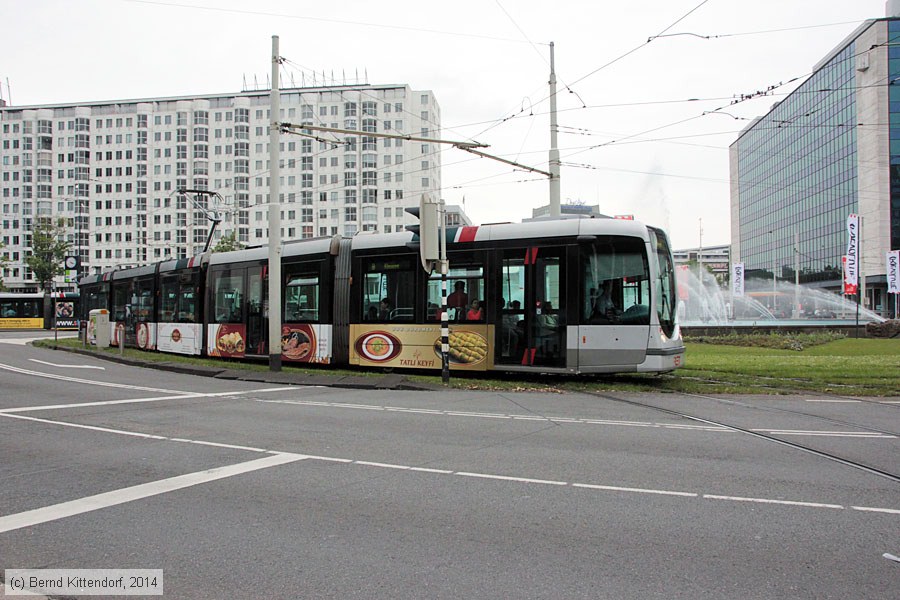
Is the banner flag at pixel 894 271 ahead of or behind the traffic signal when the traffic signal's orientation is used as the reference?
behind

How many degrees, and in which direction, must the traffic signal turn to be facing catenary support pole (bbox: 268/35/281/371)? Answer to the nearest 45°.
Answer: approximately 45° to its right

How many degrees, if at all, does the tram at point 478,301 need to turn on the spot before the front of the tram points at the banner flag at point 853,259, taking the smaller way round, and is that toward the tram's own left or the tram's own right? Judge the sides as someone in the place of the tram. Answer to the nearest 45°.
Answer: approximately 90° to the tram's own left

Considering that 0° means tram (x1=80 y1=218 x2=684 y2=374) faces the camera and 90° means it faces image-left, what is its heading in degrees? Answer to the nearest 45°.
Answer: approximately 315°

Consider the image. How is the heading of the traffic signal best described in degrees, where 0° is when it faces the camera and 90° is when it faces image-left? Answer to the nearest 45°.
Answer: approximately 90°

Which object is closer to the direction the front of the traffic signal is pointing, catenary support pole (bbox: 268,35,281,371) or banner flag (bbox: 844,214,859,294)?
the catenary support pole
